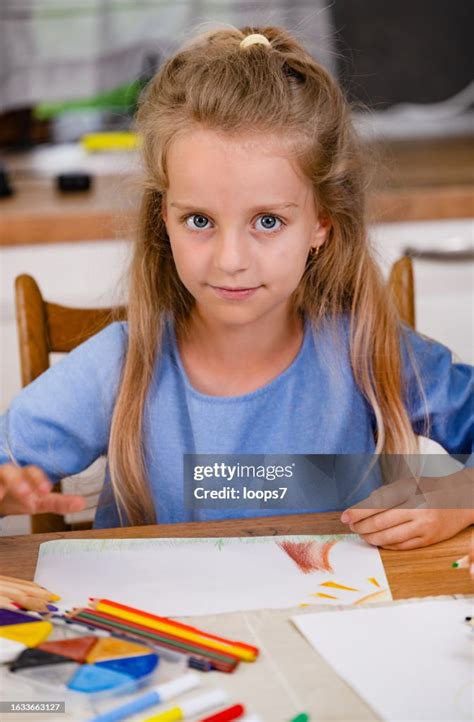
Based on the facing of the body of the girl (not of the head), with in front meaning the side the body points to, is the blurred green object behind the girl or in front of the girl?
behind

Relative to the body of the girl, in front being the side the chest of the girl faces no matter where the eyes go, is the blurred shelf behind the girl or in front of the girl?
behind

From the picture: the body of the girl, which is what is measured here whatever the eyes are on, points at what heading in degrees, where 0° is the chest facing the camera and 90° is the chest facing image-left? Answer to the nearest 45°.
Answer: approximately 0°
